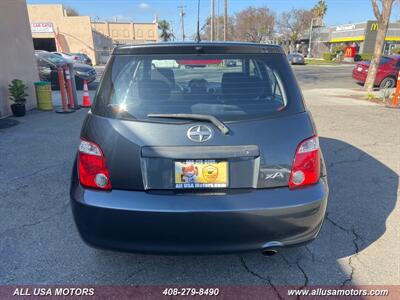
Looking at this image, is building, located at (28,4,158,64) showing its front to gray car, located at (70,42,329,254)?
yes

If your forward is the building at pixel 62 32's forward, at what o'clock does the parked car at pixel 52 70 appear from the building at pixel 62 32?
The parked car is roughly at 12 o'clock from the building.

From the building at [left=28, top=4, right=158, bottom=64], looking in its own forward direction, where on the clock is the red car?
The red car is roughly at 11 o'clock from the building.

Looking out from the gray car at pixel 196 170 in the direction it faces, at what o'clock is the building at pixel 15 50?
The building is roughly at 11 o'clock from the gray car.

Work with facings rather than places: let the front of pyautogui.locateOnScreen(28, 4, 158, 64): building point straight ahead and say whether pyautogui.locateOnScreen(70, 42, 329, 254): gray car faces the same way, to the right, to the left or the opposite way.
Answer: the opposite way

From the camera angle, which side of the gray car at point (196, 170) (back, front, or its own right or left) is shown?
back

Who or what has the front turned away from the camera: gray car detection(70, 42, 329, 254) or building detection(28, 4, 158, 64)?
the gray car

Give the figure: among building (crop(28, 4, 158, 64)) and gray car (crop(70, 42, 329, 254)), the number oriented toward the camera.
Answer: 1
